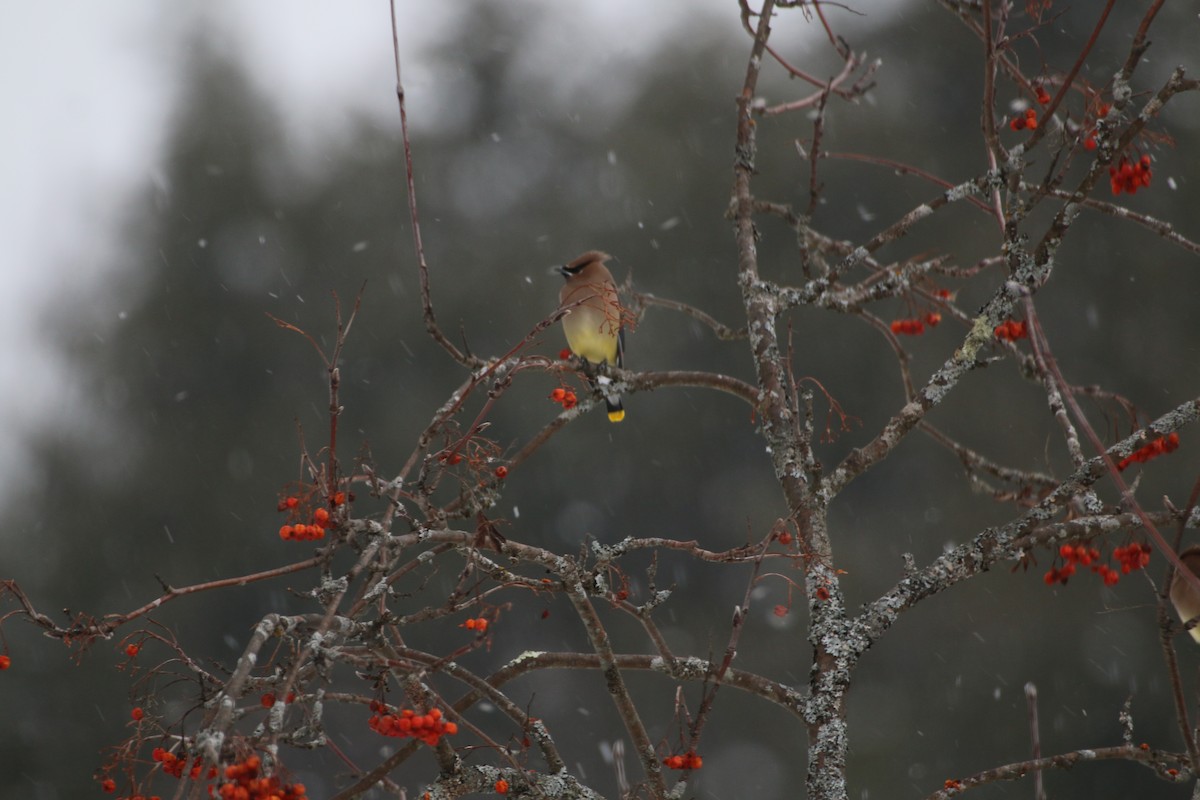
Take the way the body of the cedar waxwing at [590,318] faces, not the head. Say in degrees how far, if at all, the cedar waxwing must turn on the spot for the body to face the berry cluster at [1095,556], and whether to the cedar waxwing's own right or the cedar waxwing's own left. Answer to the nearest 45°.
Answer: approximately 90° to the cedar waxwing's own left

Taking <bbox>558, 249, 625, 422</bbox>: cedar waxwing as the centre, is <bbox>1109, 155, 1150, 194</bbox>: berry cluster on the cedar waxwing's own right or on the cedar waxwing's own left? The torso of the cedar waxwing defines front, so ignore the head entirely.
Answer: on the cedar waxwing's own left

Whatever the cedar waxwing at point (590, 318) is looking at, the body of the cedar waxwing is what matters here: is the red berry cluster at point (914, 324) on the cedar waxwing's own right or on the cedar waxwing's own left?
on the cedar waxwing's own left

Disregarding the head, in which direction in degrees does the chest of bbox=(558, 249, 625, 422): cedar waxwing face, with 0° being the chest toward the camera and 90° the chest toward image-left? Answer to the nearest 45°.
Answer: approximately 45°
